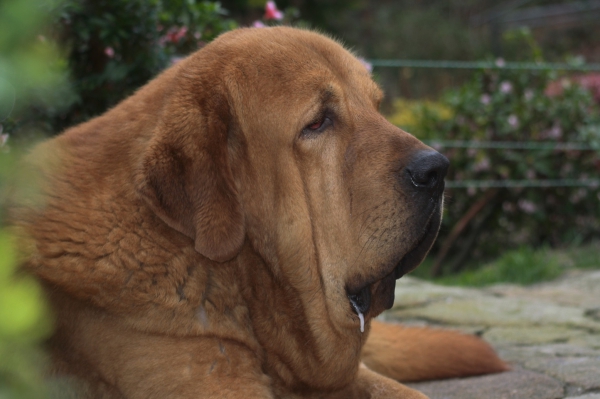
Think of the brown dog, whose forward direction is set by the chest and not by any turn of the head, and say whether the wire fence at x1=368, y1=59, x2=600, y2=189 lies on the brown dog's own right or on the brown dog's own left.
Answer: on the brown dog's own left

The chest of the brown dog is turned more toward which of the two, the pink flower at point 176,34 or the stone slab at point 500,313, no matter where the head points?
the stone slab

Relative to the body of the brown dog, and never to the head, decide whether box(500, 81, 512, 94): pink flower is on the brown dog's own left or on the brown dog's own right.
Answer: on the brown dog's own left

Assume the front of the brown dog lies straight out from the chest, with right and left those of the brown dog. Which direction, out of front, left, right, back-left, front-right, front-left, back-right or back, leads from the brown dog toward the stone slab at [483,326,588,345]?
front-left
